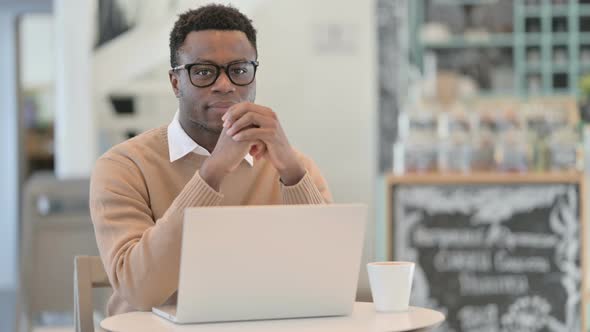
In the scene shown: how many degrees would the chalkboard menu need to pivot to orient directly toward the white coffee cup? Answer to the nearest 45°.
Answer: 0° — it already faces it

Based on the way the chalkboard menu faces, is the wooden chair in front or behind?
in front

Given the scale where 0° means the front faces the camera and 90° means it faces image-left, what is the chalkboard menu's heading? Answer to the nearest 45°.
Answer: approximately 0°

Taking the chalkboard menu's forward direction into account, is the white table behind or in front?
in front
